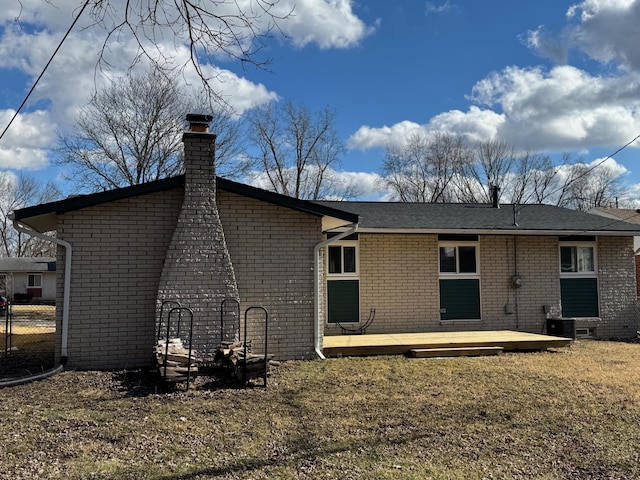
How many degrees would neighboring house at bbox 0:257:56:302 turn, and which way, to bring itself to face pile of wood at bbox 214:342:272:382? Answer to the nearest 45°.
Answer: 0° — it already faces it

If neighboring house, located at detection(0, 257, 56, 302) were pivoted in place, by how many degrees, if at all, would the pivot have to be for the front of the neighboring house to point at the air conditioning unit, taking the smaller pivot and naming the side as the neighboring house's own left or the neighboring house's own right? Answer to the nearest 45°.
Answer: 0° — it already faces it

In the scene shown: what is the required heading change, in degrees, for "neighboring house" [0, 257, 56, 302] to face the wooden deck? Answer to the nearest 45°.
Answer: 0° — it already faces it

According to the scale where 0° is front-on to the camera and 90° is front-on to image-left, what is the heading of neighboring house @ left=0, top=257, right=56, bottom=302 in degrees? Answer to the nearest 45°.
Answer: approximately 0°
